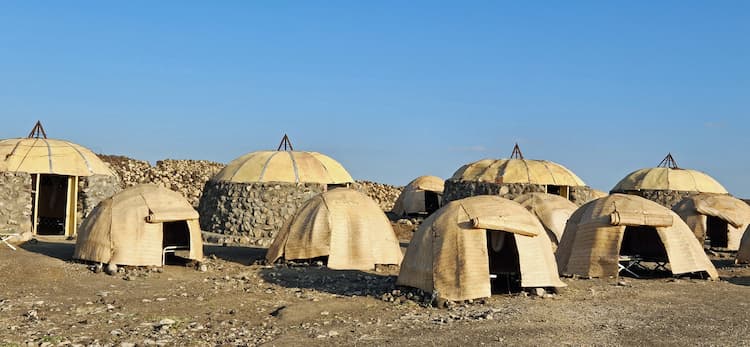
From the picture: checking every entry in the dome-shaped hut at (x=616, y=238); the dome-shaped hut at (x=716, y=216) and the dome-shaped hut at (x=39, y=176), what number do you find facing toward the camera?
3

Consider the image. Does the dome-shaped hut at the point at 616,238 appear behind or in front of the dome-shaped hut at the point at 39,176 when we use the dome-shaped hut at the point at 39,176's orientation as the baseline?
in front

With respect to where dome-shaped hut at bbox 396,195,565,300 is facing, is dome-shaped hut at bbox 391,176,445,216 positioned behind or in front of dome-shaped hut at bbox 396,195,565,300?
behind

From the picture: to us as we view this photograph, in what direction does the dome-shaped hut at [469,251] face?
facing the viewer and to the right of the viewer

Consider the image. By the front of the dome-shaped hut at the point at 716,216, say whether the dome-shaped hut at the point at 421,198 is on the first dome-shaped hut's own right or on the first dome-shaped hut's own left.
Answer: on the first dome-shaped hut's own right

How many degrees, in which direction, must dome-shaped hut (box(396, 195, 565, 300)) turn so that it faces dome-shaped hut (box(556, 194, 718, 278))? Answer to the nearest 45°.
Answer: approximately 90° to its left

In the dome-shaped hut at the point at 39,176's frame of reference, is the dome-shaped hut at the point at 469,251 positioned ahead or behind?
ahead

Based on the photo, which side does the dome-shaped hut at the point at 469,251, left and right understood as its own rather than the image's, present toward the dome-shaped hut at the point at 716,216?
left
